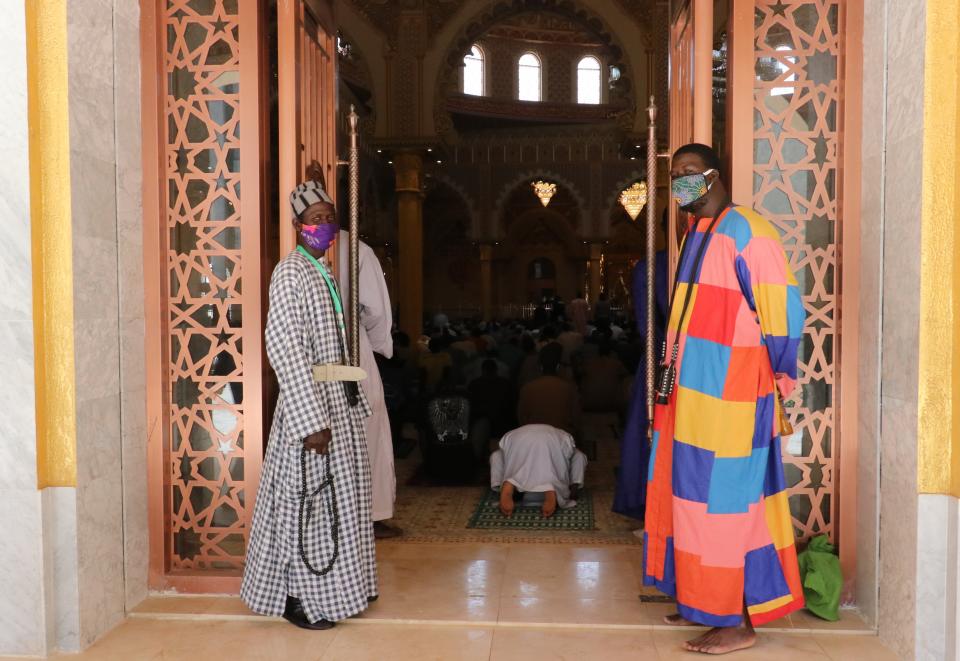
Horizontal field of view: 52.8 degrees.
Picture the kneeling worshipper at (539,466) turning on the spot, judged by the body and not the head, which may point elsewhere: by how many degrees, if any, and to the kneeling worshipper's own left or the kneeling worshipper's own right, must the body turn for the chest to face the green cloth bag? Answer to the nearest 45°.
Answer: approximately 135° to the kneeling worshipper's own right

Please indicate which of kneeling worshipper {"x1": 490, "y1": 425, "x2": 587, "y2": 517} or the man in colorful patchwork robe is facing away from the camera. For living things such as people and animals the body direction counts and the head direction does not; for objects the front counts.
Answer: the kneeling worshipper

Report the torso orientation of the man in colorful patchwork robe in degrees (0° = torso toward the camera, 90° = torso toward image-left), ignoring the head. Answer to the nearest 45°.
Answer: approximately 45°

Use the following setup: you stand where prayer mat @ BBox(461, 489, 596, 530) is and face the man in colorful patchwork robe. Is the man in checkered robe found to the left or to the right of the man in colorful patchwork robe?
right

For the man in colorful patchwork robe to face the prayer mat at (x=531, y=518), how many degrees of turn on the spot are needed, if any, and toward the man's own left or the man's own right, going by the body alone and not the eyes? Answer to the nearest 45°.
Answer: approximately 90° to the man's own right

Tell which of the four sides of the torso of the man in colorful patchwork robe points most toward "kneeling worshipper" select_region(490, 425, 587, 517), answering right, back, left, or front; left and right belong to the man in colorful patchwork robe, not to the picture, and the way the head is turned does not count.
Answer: right

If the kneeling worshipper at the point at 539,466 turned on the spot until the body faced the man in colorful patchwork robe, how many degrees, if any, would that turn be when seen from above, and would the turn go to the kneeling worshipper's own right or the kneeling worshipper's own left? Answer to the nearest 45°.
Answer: approximately 180°

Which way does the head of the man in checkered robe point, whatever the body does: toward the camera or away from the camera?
toward the camera

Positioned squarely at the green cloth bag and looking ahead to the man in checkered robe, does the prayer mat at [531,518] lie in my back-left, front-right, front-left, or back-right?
front-right

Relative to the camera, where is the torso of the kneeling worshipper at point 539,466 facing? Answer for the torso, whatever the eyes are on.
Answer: away from the camera

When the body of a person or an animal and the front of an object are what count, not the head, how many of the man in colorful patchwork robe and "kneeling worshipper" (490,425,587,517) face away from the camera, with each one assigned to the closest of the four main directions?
1
